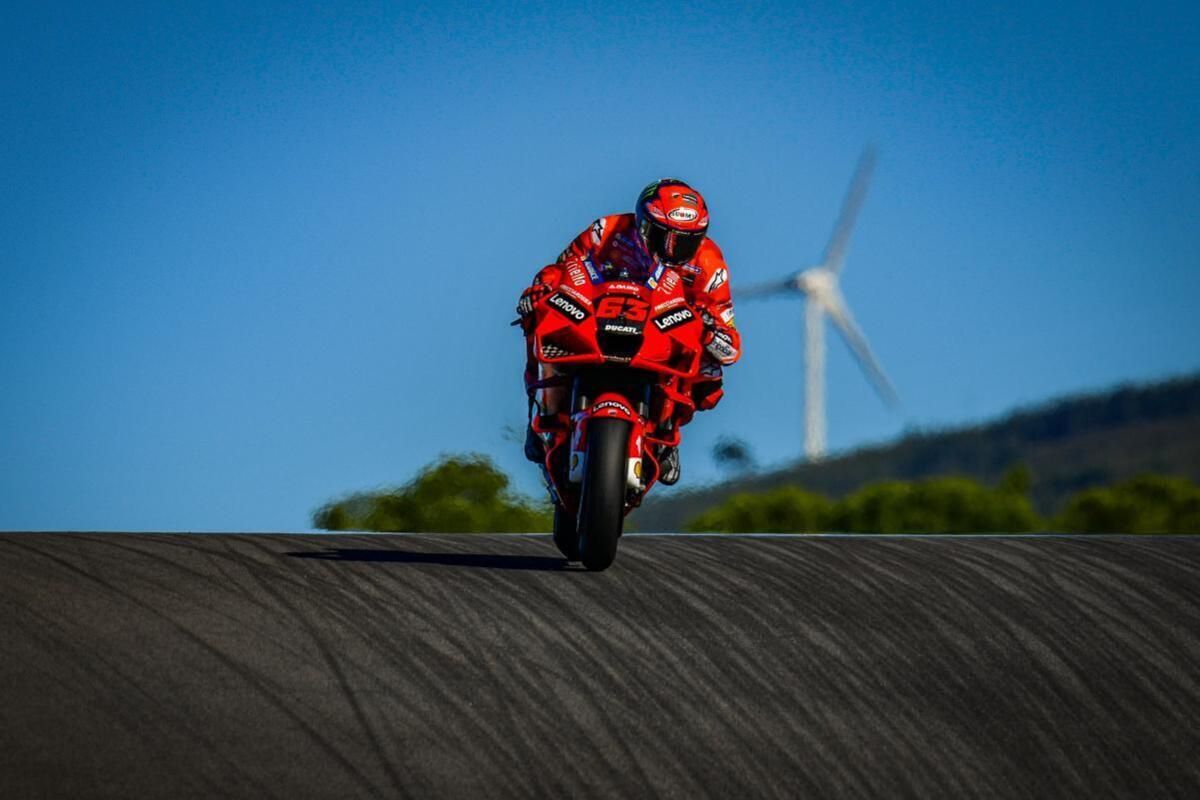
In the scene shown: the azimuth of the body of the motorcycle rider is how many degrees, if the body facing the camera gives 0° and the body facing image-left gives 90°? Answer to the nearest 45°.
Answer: approximately 0°
